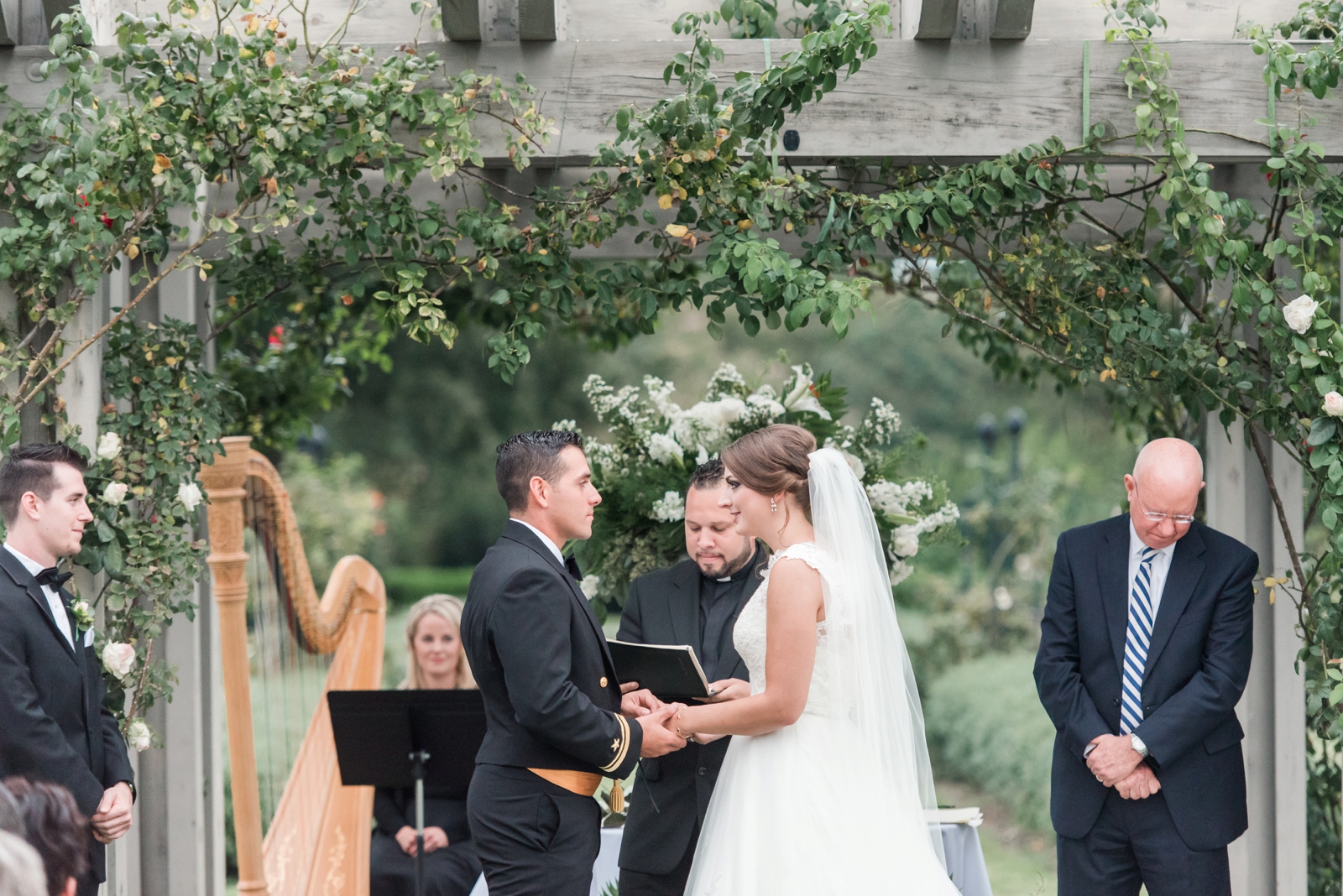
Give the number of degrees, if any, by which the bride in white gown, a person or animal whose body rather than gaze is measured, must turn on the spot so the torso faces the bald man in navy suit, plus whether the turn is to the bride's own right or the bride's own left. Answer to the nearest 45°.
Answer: approximately 135° to the bride's own right

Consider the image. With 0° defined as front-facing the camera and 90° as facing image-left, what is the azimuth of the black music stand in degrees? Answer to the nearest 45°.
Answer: approximately 180°

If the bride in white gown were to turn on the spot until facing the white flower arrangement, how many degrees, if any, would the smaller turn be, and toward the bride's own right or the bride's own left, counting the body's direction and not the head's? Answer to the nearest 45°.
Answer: approximately 90° to the bride's own right

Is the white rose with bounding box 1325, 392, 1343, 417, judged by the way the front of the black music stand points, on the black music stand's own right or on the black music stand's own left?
on the black music stand's own right

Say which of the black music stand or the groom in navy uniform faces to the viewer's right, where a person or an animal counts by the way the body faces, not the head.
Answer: the groom in navy uniform

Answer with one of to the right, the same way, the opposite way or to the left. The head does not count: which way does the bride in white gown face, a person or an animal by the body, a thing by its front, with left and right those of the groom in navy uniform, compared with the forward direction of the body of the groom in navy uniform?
the opposite way

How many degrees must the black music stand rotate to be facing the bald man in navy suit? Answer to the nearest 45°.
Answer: approximately 135° to its right

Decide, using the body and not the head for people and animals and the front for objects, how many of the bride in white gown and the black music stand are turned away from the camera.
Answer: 1

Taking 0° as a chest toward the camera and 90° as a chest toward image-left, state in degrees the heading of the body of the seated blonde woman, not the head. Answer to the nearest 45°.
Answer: approximately 0°

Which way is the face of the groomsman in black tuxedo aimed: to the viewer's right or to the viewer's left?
to the viewer's right
